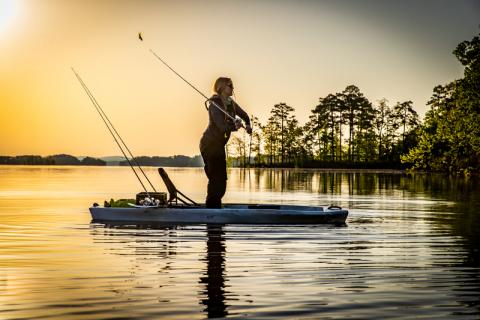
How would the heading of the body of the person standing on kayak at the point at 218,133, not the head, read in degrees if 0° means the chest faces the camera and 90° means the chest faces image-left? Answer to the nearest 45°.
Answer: approximately 270°

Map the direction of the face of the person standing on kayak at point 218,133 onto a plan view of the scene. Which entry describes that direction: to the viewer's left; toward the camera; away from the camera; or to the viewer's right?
to the viewer's right
